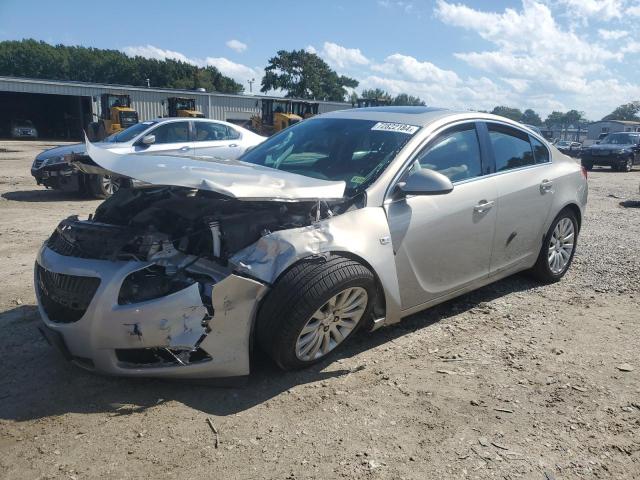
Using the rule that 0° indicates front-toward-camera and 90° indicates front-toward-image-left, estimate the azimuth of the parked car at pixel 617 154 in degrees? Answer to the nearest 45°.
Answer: approximately 45°

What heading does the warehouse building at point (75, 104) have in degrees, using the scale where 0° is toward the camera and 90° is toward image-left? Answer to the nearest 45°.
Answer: approximately 315°

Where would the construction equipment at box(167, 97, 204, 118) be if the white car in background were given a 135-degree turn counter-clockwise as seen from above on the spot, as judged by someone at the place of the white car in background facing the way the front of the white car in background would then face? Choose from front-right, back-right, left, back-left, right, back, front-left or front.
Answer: left

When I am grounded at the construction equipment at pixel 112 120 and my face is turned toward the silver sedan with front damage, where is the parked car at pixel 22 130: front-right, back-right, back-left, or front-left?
back-right

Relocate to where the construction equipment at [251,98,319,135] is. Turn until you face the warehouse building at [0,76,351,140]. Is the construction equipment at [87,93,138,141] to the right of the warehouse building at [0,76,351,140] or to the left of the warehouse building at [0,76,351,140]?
left
